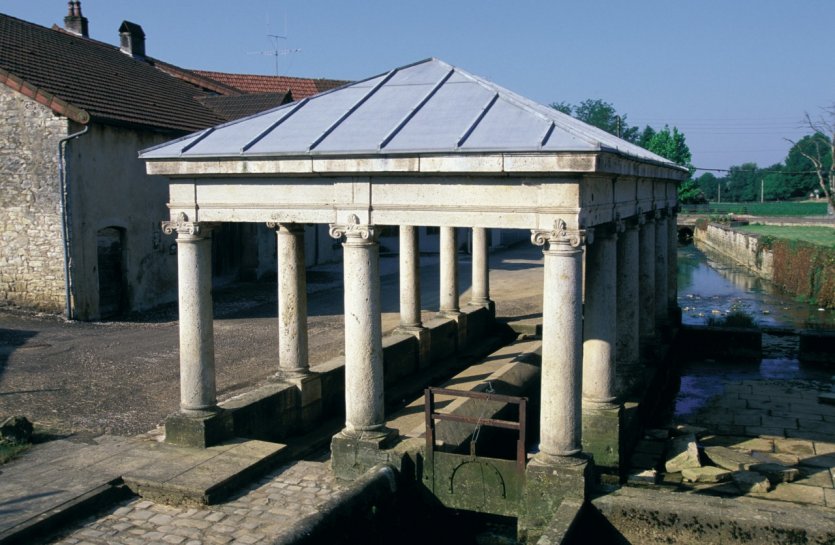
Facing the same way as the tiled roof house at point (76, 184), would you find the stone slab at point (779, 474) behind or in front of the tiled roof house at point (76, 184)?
in front

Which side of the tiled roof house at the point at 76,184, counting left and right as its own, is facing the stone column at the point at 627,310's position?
front

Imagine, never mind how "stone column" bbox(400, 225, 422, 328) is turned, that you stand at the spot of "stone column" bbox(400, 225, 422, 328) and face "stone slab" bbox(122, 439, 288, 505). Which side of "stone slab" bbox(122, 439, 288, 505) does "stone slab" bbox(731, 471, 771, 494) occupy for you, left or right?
left

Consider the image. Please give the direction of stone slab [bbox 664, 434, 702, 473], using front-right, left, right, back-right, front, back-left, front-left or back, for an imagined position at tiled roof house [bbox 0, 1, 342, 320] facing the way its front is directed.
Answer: front

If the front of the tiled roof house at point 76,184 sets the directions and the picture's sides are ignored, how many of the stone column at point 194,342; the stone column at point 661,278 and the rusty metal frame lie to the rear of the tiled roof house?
0

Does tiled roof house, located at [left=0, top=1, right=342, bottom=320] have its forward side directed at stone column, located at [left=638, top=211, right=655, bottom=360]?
yes

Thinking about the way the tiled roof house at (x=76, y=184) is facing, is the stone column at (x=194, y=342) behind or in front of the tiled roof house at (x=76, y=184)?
in front

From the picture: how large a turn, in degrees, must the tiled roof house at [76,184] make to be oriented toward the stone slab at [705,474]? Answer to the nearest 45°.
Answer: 0° — it already faces it

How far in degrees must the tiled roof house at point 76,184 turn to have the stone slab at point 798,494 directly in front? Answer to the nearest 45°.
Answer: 0° — it already faces it

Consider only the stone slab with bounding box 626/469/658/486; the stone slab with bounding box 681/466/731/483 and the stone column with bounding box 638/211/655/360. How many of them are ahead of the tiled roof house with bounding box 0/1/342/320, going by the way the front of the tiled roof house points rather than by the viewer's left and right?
3

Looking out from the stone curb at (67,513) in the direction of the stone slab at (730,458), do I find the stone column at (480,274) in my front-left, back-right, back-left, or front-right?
front-left

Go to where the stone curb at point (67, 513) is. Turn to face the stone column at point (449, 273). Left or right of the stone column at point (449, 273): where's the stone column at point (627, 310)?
right

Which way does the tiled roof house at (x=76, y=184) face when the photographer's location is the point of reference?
facing the viewer and to the right of the viewer

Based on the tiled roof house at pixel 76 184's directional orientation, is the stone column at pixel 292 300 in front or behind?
in front

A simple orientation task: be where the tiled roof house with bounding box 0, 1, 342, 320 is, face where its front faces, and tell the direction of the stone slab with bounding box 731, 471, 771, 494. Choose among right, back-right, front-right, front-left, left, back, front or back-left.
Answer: front

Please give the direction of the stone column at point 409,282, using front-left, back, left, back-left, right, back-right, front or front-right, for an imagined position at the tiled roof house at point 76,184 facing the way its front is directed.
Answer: front

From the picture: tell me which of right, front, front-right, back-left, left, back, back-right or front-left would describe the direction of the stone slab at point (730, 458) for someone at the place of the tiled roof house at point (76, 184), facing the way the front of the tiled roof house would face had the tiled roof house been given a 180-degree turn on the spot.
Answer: back

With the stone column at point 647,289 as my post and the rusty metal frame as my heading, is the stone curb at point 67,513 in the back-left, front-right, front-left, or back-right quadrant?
front-right

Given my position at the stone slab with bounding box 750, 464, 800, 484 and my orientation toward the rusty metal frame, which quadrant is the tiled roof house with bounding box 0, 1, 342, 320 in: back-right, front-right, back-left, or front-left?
front-right

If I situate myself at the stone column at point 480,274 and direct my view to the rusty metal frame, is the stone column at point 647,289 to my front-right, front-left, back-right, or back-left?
front-left

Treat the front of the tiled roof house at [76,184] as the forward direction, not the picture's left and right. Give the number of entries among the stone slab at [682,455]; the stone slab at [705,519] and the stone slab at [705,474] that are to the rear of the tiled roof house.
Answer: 0

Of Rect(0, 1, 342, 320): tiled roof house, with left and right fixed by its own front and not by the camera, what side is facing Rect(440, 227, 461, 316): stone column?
front
